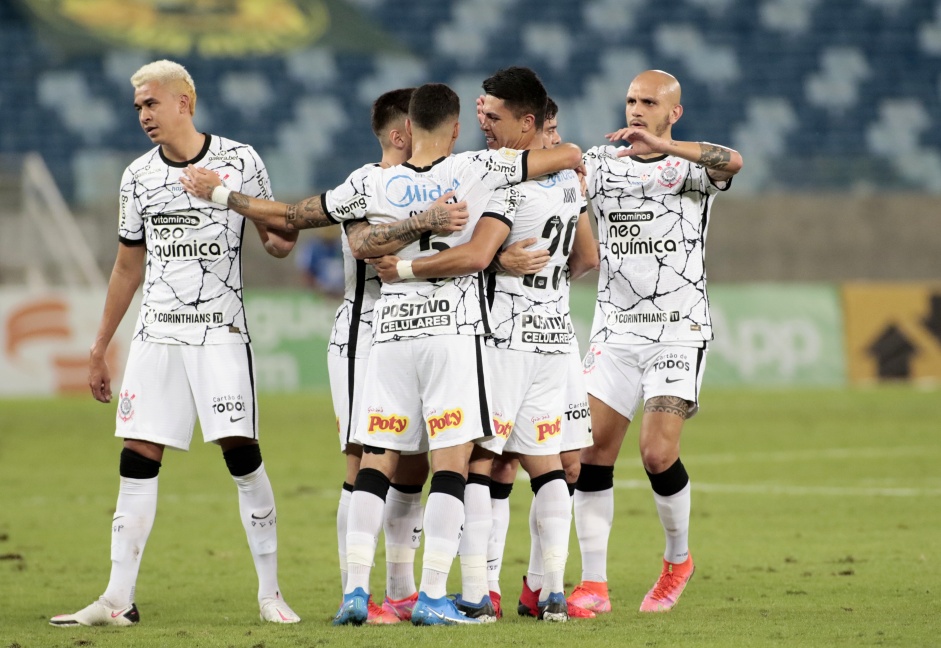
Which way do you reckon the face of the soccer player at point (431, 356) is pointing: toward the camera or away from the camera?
away from the camera

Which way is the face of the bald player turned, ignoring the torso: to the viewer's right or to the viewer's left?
to the viewer's left

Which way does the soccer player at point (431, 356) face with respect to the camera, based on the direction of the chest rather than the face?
away from the camera

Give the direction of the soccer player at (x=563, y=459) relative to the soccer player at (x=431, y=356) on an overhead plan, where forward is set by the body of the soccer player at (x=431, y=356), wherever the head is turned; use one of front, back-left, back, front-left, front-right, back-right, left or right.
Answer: front-right
